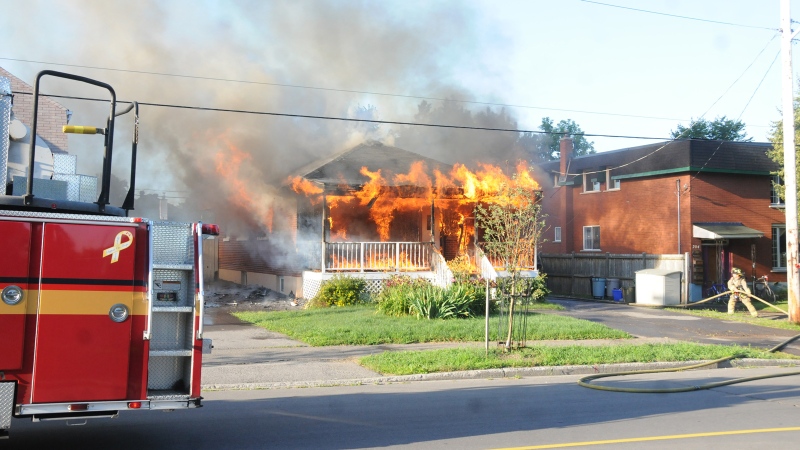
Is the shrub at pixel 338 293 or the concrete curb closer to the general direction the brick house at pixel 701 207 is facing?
the concrete curb

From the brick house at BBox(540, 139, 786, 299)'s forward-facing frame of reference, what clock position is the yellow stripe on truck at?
The yellow stripe on truck is roughly at 2 o'clock from the brick house.

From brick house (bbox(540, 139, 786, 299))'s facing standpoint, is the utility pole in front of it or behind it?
in front

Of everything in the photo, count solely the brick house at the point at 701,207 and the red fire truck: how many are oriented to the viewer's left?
1

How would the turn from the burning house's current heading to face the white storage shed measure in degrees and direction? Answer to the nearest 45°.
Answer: approximately 90° to its left

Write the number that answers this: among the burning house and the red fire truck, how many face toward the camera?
1

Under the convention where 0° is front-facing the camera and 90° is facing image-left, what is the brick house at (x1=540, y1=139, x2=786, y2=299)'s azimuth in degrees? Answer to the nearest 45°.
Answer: approximately 315°

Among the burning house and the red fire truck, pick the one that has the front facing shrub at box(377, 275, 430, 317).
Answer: the burning house

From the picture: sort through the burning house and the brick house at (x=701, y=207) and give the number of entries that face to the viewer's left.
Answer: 0

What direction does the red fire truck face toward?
to the viewer's left

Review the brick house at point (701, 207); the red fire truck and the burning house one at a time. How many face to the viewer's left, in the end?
1

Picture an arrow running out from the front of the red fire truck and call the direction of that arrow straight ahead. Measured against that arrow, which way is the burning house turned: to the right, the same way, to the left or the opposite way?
to the left

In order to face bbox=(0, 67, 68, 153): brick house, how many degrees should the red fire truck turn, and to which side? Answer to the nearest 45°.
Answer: approximately 90° to its right

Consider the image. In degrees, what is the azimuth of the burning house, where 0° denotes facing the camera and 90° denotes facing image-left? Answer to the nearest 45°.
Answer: approximately 0°

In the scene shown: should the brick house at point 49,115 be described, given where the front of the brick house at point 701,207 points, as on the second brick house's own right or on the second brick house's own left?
on the second brick house's own right
